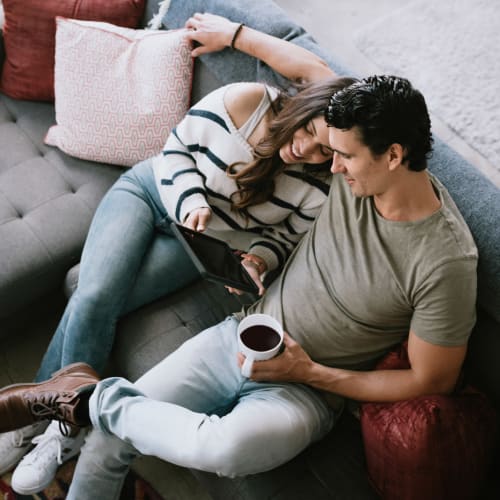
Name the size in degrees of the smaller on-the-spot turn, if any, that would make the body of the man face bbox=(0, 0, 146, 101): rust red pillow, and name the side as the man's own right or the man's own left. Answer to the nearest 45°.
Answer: approximately 90° to the man's own right

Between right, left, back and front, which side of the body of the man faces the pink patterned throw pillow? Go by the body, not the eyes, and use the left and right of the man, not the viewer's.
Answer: right

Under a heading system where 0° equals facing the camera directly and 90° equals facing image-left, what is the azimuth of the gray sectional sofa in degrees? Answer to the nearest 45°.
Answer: approximately 45°

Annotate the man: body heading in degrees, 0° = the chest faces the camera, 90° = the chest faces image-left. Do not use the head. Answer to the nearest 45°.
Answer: approximately 45°
